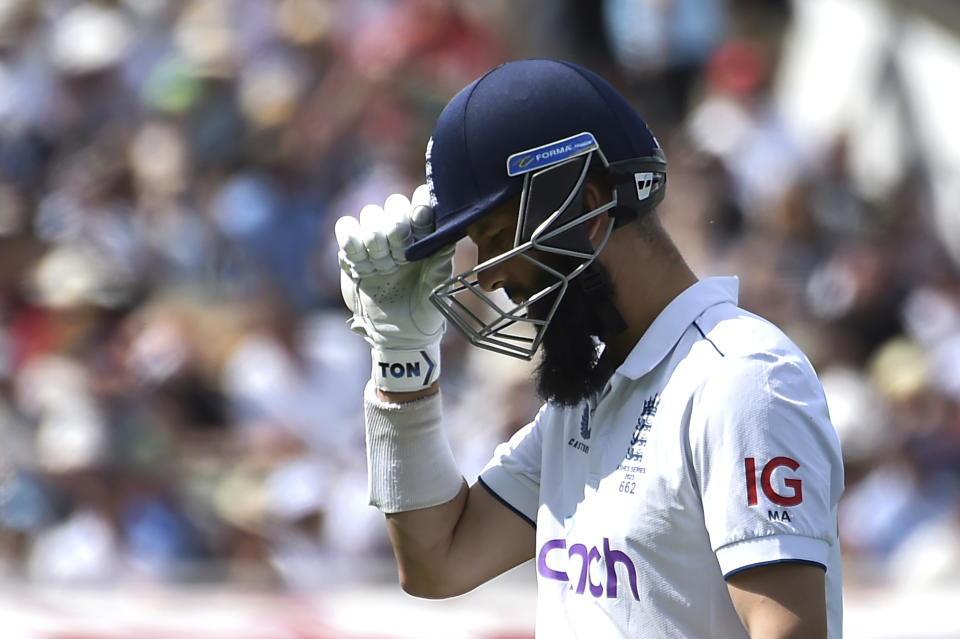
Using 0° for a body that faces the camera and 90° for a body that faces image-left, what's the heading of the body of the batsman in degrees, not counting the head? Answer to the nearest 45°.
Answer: approximately 45°
